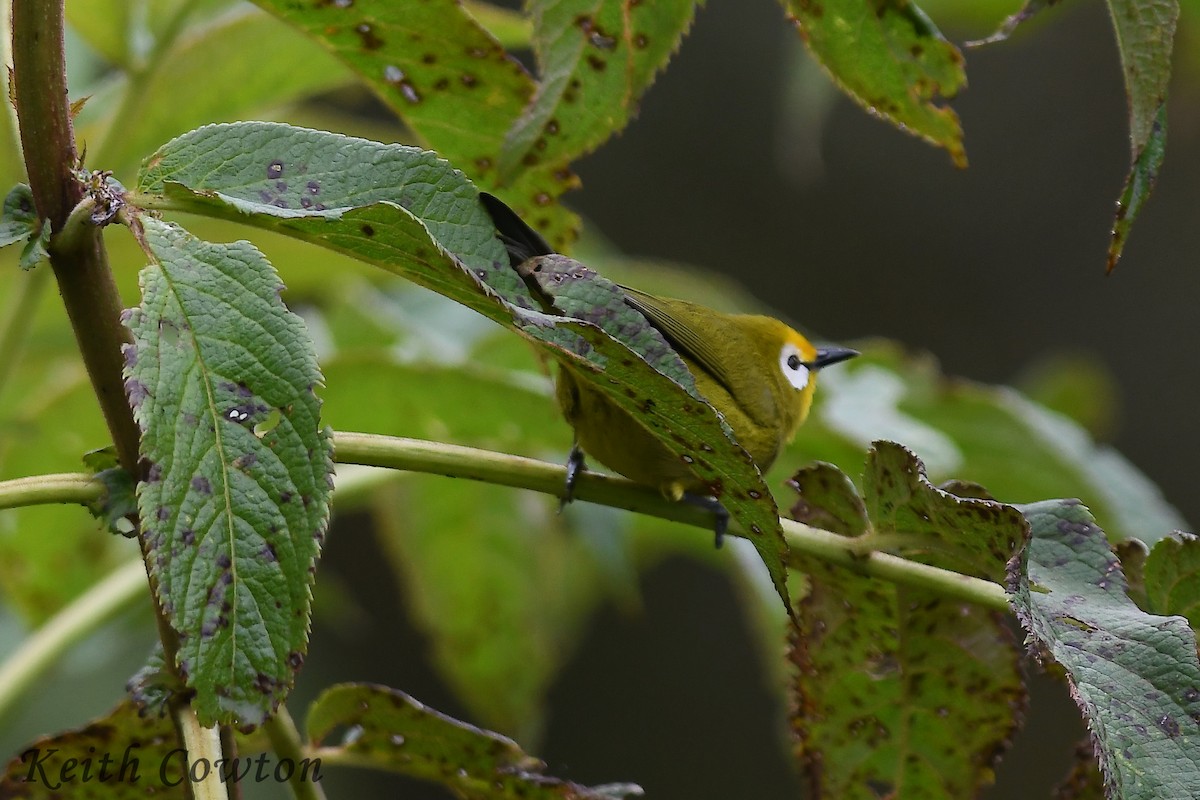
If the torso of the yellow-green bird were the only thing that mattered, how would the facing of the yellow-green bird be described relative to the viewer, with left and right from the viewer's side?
facing to the right of the viewer

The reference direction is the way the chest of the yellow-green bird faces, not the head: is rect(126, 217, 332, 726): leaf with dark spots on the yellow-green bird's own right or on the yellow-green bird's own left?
on the yellow-green bird's own right

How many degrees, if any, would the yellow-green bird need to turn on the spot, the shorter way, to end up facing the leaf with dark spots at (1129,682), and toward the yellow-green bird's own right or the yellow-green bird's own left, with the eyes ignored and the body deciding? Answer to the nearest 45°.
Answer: approximately 90° to the yellow-green bird's own right

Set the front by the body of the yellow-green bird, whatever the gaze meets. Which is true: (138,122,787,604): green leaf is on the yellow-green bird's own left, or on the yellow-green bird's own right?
on the yellow-green bird's own right

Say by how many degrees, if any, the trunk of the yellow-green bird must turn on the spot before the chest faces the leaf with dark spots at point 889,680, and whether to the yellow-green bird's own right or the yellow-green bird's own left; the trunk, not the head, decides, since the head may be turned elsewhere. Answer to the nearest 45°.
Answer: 0° — it already faces it
